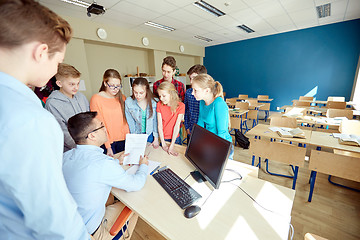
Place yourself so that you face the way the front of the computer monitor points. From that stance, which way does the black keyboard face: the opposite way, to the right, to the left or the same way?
the same way

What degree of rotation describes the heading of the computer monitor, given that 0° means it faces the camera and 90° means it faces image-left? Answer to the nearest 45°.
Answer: approximately 45°

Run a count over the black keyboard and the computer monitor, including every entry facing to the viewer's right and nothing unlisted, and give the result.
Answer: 0

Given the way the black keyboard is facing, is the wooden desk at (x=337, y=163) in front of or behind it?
behind

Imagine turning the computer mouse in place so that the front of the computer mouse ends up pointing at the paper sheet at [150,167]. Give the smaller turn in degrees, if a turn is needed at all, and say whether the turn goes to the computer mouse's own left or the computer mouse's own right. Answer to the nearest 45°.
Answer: approximately 90° to the computer mouse's own left

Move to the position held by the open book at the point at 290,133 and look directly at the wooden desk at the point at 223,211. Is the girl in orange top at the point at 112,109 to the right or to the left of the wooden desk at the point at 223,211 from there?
right

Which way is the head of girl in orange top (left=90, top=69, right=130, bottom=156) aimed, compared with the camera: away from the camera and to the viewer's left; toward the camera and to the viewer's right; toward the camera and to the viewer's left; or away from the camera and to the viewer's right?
toward the camera and to the viewer's right

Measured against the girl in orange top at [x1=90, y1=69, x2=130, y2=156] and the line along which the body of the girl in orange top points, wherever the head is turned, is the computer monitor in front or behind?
in front

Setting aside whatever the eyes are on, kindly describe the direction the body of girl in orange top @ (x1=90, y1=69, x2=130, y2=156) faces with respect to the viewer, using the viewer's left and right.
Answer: facing the viewer and to the right of the viewer

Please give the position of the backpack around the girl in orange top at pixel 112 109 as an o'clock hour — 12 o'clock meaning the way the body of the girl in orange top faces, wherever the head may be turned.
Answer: The backpack is roughly at 10 o'clock from the girl in orange top.

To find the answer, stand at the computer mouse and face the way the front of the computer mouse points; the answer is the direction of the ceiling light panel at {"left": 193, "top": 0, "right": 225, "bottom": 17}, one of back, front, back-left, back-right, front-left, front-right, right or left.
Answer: front-left

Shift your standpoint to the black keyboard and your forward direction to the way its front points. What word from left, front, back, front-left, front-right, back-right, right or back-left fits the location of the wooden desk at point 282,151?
back

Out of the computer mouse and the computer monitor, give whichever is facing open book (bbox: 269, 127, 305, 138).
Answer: the computer mouse
